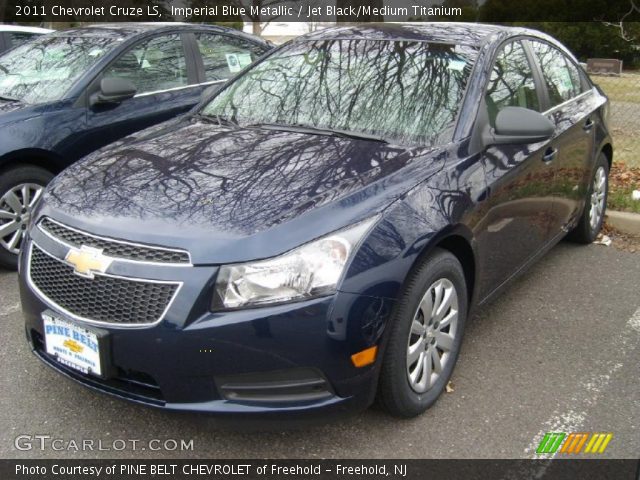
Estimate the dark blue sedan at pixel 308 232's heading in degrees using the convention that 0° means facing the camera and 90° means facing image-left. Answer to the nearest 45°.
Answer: approximately 45°

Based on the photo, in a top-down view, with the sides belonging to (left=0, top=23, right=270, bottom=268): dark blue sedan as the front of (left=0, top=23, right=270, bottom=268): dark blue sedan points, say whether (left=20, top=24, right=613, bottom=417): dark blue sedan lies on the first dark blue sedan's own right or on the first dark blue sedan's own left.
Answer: on the first dark blue sedan's own left

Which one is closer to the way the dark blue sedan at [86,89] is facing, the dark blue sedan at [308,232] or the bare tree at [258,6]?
the dark blue sedan

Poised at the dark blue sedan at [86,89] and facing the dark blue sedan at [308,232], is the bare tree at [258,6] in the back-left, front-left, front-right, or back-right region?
back-left

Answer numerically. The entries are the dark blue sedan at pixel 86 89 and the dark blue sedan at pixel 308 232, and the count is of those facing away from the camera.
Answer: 0

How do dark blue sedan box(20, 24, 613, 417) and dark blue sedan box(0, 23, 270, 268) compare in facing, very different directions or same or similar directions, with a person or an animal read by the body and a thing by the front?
same or similar directions

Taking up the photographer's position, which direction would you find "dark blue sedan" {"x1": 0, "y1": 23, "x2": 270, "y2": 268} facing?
facing the viewer and to the left of the viewer

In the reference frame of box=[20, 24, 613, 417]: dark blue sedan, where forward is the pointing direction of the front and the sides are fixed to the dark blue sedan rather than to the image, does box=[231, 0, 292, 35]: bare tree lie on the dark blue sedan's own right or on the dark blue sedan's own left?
on the dark blue sedan's own right

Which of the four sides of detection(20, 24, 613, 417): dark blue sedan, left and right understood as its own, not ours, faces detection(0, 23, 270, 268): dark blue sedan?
right

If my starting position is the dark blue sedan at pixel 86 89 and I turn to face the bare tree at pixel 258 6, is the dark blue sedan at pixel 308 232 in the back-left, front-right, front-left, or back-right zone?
back-right
